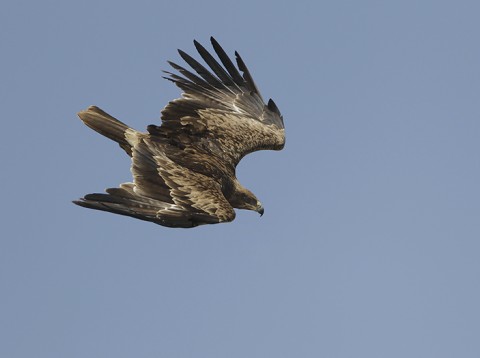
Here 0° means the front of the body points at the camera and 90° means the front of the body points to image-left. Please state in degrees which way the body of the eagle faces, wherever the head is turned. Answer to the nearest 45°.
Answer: approximately 270°
